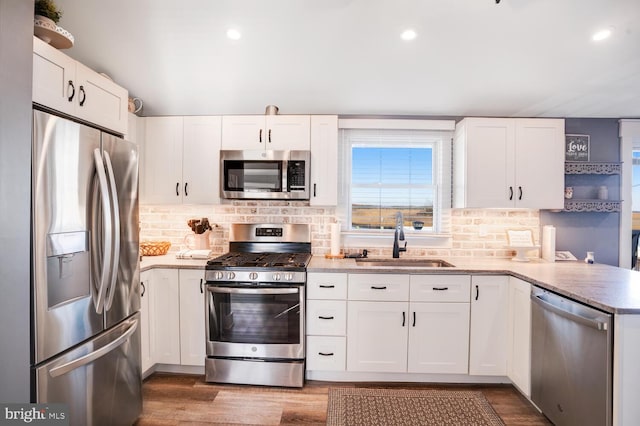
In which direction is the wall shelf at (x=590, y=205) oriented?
toward the camera

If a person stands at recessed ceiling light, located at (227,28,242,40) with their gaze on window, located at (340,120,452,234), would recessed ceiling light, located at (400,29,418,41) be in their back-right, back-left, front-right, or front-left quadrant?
front-right

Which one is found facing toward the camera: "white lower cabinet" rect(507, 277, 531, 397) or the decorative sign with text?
the decorative sign with text

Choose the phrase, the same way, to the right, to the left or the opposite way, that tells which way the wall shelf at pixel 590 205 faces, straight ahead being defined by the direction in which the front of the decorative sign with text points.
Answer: the same way

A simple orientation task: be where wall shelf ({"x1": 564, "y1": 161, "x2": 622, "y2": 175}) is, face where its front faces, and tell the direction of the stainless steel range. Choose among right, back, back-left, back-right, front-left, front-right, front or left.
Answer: front-right

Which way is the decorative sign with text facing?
toward the camera

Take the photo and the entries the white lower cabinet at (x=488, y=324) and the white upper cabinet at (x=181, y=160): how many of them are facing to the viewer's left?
0

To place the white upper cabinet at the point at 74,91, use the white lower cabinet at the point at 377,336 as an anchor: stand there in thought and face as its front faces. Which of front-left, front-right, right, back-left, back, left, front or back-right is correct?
front-right

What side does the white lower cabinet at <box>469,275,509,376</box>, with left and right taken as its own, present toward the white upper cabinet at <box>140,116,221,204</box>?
right

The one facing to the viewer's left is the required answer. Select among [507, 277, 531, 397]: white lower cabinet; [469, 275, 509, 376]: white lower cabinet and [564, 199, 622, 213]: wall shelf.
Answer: [507, 277, 531, 397]: white lower cabinet

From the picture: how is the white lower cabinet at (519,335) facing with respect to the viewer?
to the viewer's left

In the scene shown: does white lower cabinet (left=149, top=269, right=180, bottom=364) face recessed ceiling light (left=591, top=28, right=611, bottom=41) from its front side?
no

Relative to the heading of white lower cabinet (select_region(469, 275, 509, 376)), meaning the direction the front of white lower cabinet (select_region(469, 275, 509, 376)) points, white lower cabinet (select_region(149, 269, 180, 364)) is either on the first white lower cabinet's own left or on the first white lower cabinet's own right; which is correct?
on the first white lower cabinet's own right

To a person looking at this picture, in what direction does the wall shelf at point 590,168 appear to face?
facing the viewer

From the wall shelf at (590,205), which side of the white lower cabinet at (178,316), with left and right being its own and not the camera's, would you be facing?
left
